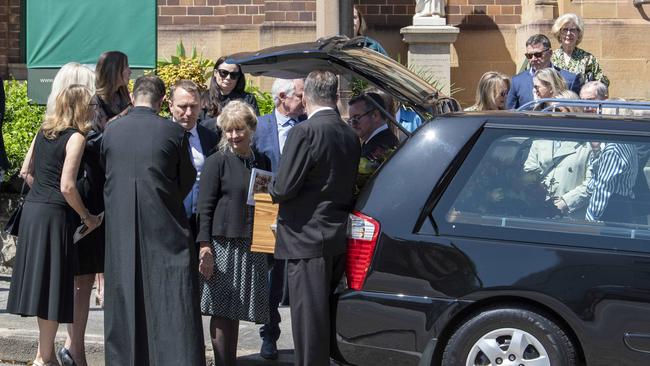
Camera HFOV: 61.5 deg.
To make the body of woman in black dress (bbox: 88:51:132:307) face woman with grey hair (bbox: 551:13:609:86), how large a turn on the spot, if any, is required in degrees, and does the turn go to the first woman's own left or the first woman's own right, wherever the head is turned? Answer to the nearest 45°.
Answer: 0° — they already face them

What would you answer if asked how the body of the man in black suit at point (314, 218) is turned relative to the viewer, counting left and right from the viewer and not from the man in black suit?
facing away from the viewer and to the left of the viewer

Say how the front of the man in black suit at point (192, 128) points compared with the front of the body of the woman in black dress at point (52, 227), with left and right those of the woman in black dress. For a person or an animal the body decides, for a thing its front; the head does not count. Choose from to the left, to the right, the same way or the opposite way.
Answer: to the right

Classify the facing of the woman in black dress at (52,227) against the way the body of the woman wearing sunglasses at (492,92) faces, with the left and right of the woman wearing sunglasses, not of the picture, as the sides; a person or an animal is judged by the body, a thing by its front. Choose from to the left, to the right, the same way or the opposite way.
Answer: to the left

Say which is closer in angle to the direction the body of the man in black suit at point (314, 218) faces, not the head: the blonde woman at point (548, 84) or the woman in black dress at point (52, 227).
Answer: the woman in black dress

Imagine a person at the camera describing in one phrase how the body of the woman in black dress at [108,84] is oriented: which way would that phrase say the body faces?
to the viewer's right

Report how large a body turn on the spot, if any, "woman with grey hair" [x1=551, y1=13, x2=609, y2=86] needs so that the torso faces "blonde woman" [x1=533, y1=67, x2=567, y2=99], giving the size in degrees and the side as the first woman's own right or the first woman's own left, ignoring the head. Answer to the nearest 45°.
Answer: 0° — they already face them

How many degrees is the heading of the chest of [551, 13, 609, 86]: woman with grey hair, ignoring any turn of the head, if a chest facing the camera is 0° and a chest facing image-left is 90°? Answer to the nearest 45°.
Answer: approximately 0°

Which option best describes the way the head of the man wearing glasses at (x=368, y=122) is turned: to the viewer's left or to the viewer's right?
to the viewer's left

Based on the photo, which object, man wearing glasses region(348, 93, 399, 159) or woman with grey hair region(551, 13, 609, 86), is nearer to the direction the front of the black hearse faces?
the woman with grey hair
